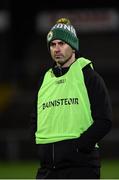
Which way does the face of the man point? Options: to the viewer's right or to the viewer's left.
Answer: to the viewer's left

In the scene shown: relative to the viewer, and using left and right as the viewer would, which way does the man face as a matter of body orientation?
facing the viewer and to the left of the viewer
